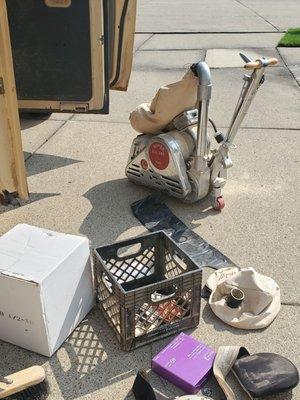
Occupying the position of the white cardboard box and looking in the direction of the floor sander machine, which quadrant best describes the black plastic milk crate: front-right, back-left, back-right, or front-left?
front-right

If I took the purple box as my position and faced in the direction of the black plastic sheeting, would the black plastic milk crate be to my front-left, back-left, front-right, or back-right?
front-left

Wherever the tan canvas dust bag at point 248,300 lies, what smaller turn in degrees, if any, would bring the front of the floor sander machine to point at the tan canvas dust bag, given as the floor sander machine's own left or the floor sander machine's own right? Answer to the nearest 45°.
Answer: approximately 135° to the floor sander machine's own left

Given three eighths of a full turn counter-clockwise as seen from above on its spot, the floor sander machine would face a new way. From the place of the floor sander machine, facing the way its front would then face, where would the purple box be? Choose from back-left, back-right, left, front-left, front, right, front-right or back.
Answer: front
